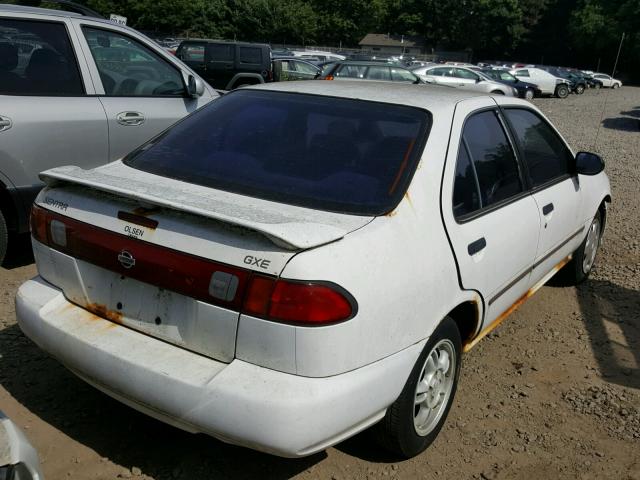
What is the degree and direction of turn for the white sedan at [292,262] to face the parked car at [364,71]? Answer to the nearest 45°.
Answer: approximately 45° to its left

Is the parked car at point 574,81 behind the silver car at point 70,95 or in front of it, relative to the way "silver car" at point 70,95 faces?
in front

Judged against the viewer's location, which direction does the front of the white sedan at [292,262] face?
facing away from the viewer and to the right of the viewer

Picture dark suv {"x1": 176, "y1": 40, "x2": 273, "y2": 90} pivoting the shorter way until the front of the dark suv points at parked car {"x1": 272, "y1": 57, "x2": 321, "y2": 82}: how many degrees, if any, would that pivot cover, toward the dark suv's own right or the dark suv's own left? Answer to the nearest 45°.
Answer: approximately 135° to the dark suv's own right

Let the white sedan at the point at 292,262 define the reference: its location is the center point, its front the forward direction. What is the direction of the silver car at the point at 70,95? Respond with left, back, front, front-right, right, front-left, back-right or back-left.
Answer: left

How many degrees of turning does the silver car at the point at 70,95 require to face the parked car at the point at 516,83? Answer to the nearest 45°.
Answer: approximately 45° to its left

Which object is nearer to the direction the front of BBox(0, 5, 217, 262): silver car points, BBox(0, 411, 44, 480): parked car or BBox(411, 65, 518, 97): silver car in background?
the silver car in background

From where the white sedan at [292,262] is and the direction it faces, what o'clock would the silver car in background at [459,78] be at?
The silver car in background is roughly at 11 o'clock from the white sedan.

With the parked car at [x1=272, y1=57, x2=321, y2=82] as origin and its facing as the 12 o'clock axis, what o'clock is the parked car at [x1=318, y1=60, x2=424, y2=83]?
the parked car at [x1=318, y1=60, x2=424, y2=83] is roughly at 2 o'clock from the parked car at [x1=272, y1=57, x2=321, y2=82].

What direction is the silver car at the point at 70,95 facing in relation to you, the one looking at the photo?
facing to the right of the viewer

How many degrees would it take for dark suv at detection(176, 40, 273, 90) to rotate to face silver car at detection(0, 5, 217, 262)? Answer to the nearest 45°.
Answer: approximately 90° to its left
